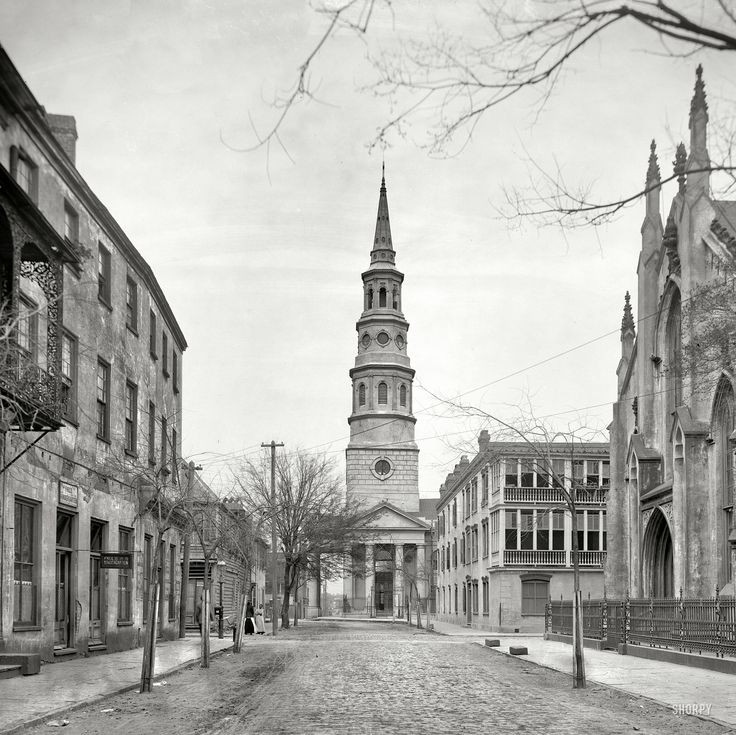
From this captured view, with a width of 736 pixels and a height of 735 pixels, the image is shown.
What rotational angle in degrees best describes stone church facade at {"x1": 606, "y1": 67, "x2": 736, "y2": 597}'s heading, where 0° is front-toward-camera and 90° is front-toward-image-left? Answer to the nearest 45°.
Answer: approximately 45°

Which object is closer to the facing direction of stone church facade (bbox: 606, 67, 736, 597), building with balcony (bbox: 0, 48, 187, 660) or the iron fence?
the building with balcony

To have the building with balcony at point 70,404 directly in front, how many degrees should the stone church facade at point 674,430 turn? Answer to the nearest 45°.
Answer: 0° — it already faces it
